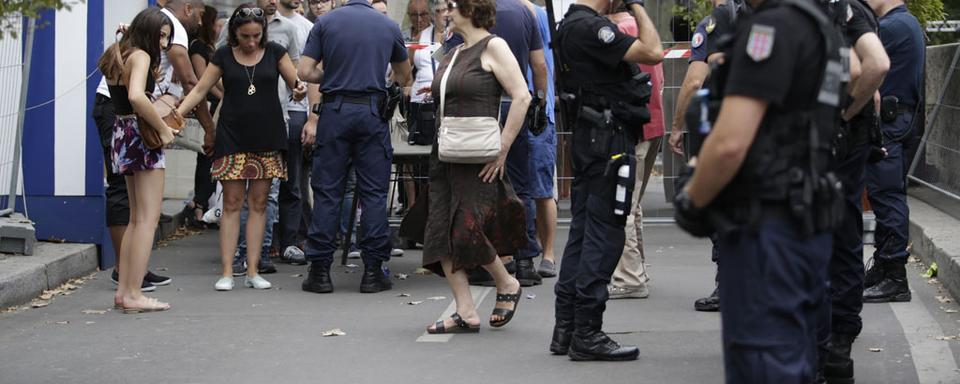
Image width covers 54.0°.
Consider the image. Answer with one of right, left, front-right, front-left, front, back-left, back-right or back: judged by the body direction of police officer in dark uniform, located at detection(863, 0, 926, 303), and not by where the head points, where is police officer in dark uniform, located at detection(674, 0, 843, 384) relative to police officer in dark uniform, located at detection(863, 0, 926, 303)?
left

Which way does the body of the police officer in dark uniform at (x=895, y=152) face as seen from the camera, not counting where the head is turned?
to the viewer's left

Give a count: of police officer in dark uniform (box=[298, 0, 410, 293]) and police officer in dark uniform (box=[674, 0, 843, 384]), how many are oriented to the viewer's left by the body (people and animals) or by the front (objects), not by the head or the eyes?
1

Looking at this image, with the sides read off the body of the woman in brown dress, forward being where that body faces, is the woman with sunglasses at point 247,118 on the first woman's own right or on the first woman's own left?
on the first woman's own right

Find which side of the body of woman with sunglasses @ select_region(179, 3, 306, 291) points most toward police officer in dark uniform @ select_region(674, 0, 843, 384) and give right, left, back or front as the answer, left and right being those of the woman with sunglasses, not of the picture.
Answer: front

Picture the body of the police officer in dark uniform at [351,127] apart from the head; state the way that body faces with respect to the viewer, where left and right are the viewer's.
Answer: facing away from the viewer

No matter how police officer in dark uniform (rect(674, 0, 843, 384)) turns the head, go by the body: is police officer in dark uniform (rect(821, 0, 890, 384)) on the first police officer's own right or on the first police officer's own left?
on the first police officer's own right

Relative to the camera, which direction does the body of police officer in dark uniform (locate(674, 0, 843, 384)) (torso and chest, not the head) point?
to the viewer's left

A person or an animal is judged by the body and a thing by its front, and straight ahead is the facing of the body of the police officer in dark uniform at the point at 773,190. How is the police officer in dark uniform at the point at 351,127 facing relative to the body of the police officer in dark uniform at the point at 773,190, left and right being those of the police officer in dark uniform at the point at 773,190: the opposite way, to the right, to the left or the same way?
to the right
